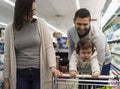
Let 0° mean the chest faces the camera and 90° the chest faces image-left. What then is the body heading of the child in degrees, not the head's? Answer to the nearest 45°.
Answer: approximately 0°

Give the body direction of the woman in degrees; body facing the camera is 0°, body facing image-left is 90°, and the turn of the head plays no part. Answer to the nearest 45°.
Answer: approximately 0°

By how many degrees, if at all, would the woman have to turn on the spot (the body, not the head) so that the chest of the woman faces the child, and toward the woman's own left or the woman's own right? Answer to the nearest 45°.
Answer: approximately 90° to the woman's own left

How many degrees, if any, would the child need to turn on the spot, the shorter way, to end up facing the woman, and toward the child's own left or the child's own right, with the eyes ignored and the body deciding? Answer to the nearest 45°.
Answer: approximately 90° to the child's own right
